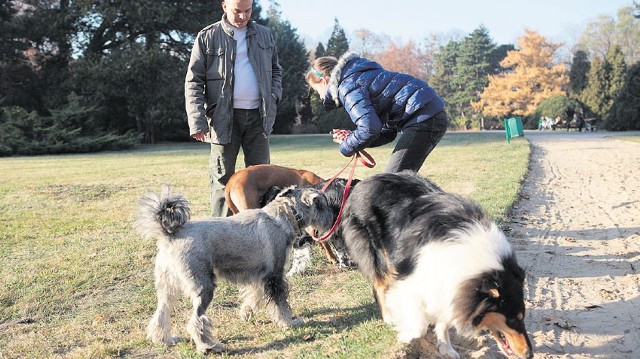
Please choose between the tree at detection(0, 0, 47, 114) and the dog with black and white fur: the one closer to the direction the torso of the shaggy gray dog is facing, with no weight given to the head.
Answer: the dog with black and white fur

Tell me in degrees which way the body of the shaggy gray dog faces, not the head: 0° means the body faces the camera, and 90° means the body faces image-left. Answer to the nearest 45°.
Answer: approximately 225°

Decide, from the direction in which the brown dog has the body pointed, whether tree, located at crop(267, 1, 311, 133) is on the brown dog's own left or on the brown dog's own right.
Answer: on the brown dog's own left

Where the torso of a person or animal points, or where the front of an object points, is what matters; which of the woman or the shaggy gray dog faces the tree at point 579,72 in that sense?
the shaggy gray dog

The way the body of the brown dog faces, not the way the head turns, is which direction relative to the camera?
to the viewer's right

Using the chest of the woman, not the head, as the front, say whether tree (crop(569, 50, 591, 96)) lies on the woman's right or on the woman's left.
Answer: on the woman's right

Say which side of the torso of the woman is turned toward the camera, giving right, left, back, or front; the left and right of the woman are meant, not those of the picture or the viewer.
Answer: left

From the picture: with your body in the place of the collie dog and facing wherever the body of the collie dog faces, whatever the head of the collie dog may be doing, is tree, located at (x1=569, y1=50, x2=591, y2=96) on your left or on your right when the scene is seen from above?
on your left
